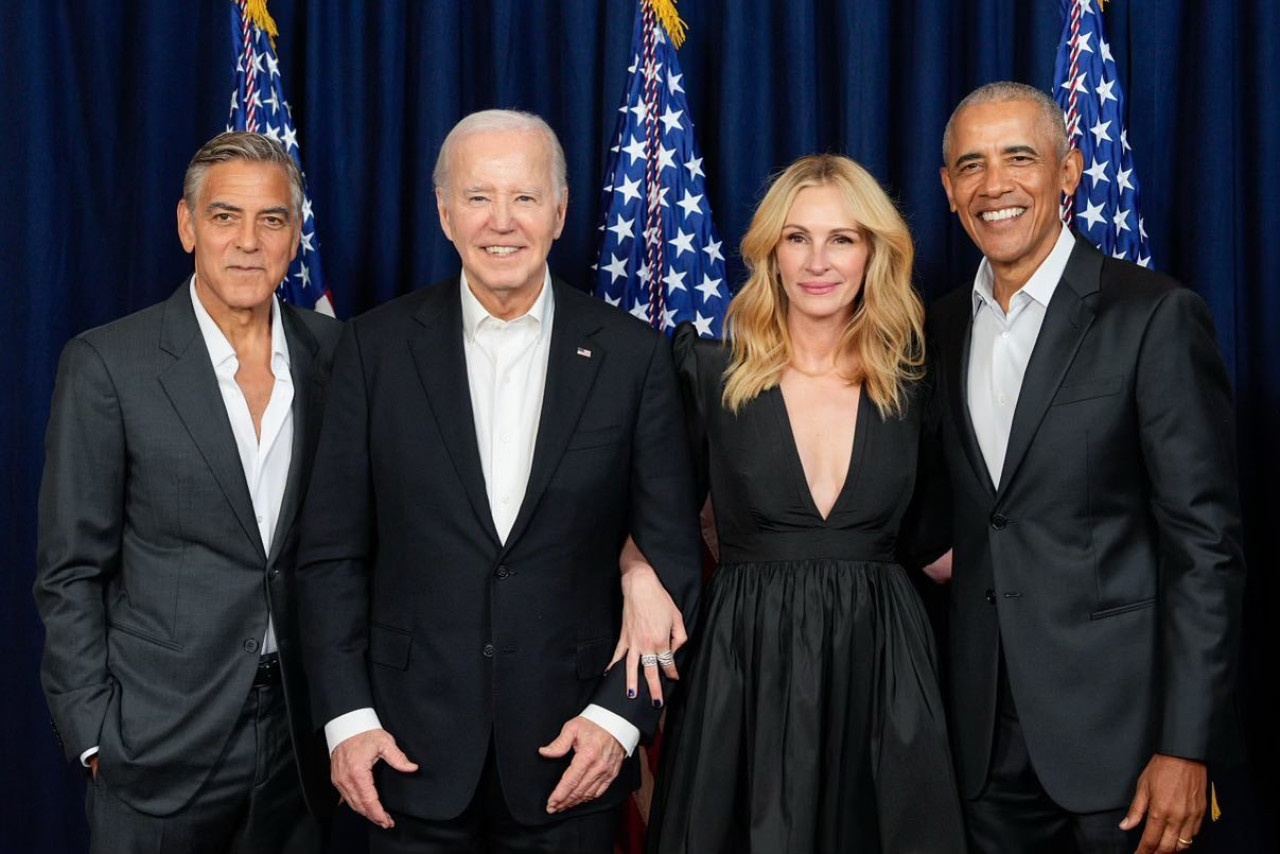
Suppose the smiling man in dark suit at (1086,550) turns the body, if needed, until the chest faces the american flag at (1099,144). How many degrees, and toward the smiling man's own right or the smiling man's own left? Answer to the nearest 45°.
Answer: approximately 135° to the smiling man's own right

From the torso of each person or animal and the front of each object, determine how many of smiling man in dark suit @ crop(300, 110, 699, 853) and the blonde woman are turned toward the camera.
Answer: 2

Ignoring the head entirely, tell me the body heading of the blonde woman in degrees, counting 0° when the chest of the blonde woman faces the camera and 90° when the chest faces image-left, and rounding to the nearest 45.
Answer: approximately 0°
